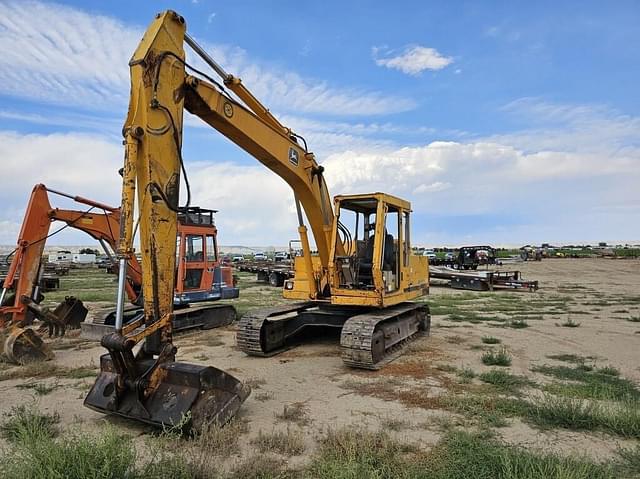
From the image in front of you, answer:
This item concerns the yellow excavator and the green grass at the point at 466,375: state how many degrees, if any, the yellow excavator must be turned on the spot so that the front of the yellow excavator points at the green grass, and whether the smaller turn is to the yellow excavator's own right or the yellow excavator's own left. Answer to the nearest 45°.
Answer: approximately 135° to the yellow excavator's own left

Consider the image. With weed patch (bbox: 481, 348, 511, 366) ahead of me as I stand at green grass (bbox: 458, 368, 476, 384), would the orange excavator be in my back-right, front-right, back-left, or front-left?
back-left

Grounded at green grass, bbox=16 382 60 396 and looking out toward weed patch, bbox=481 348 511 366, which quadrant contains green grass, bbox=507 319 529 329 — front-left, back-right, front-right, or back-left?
front-left

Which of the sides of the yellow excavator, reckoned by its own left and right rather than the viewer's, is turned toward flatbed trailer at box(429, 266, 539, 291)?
back

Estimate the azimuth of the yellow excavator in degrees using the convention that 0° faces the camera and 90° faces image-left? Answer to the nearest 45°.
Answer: approximately 45°

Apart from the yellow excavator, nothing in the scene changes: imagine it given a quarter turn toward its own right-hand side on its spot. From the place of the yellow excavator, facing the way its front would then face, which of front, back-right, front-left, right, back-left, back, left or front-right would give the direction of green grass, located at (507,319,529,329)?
right

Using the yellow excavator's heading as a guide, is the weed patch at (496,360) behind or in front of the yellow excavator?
behind

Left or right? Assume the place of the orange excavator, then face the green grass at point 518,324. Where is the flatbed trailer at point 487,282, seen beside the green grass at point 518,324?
left

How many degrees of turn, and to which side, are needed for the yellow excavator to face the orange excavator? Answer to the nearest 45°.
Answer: approximately 90° to its right

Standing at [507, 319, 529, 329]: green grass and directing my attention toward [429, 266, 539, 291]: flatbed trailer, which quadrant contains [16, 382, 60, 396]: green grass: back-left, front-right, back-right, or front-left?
back-left
